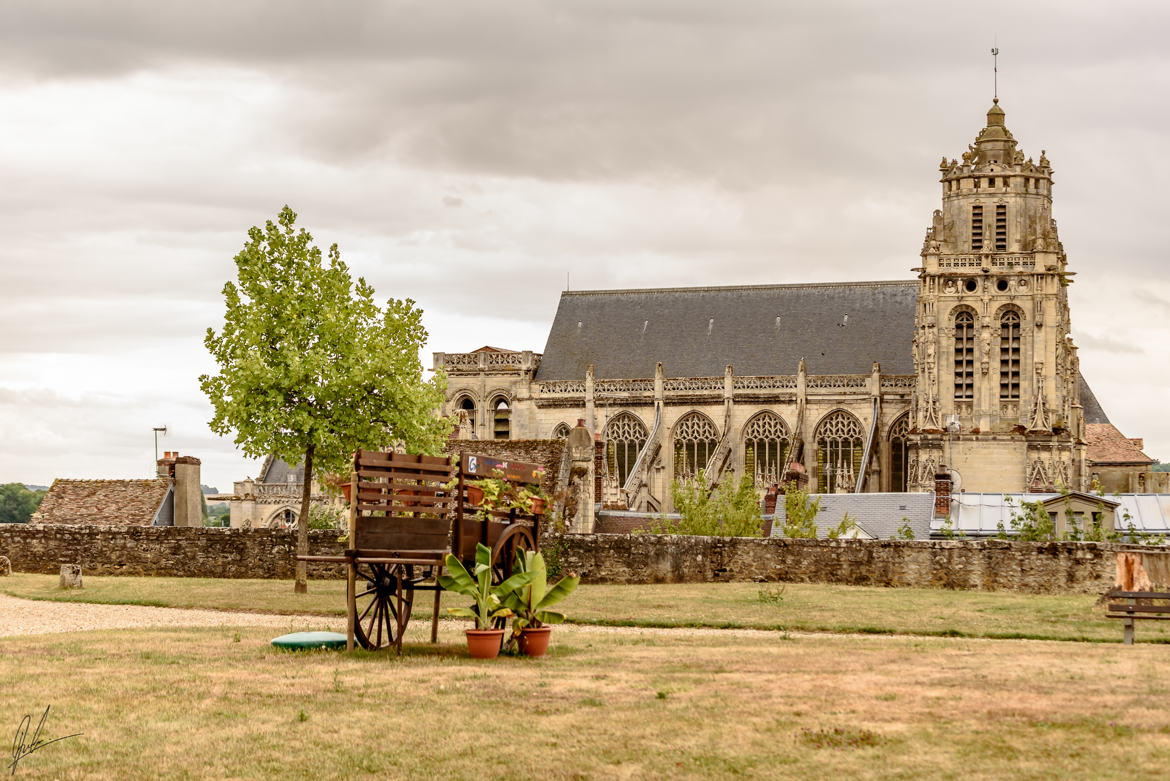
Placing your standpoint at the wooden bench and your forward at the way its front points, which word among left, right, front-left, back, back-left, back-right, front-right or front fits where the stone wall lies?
back-right

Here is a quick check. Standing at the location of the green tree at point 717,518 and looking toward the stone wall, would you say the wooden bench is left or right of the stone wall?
left

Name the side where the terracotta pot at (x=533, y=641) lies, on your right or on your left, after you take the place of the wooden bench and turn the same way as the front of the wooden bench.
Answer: on your right

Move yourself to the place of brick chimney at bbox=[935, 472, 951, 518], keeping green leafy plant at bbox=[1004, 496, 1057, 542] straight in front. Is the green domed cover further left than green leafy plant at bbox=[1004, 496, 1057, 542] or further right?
right

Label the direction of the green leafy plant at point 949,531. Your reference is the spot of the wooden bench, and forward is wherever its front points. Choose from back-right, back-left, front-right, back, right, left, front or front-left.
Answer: back

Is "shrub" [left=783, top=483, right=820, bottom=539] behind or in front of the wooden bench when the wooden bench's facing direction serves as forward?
behind

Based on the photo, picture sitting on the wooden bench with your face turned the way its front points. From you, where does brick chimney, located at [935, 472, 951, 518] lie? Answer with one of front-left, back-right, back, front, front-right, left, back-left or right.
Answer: back

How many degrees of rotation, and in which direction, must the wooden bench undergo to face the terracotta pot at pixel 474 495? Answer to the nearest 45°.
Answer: approximately 45° to its right

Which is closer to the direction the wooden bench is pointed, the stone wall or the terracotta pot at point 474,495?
the terracotta pot

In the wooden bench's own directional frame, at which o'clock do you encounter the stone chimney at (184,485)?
The stone chimney is roughly at 4 o'clock from the wooden bench.

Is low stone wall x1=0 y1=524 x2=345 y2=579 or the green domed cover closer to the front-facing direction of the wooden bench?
the green domed cover

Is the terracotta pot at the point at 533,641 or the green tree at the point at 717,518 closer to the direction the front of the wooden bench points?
the terracotta pot

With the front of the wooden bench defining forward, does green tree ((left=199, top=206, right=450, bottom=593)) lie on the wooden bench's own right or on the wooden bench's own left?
on the wooden bench's own right
